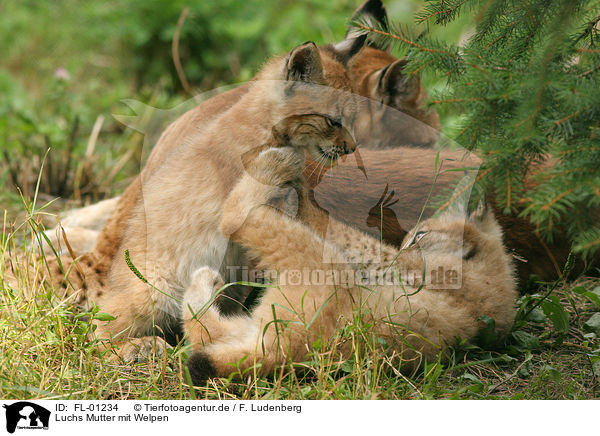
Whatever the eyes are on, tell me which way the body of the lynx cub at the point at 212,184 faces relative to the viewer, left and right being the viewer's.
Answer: facing to the right of the viewer

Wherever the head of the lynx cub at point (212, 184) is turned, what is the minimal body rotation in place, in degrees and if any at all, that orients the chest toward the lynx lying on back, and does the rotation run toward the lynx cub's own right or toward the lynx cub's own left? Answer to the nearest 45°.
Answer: approximately 45° to the lynx cub's own right

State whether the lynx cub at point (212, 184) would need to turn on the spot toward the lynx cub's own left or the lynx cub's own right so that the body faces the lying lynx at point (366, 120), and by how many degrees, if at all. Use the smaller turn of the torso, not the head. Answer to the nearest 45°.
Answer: approximately 45° to the lynx cub's own left
